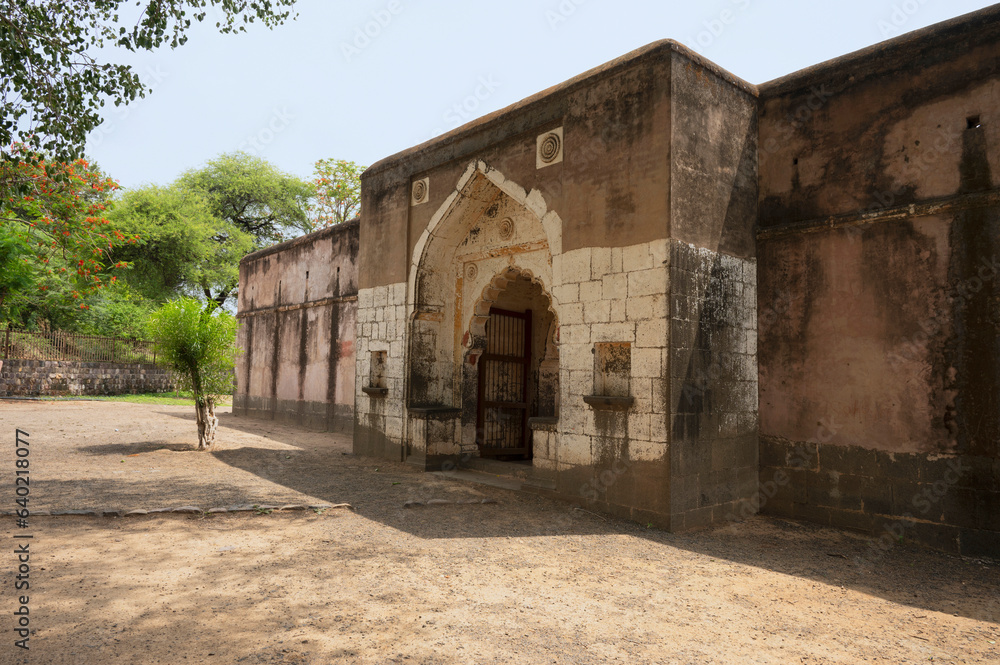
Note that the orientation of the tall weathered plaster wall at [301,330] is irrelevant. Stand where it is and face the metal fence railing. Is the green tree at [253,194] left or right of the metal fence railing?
right

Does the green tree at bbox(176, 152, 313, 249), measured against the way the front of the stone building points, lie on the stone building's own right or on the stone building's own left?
on the stone building's own right

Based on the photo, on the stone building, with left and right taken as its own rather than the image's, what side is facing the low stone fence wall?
right

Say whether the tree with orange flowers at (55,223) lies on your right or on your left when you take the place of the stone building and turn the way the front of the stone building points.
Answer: on your right

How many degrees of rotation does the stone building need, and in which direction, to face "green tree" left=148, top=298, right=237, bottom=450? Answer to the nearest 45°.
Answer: approximately 45° to its right

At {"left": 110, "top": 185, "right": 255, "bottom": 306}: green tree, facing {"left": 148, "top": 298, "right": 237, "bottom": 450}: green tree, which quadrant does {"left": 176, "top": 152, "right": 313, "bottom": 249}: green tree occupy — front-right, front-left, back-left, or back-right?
back-left

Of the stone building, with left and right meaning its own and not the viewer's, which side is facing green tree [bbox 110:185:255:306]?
right
